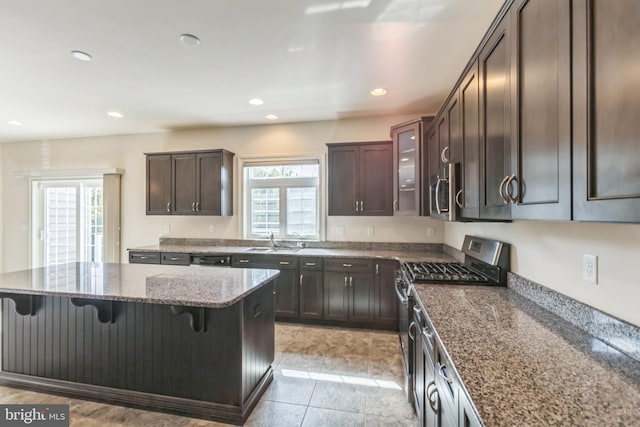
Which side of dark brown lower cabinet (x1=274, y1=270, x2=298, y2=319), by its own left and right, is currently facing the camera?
front

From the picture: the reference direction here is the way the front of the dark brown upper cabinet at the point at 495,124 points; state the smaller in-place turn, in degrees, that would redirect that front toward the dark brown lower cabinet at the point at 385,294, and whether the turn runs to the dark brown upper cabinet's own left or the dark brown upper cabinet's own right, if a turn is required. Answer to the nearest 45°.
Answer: approximately 45° to the dark brown upper cabinet's own right

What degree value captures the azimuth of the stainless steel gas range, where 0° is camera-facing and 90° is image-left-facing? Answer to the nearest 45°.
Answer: approximately 90°

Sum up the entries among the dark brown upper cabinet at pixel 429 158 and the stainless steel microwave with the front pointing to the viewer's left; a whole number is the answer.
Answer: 2

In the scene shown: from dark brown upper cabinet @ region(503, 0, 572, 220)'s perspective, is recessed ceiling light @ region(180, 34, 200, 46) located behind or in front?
in front

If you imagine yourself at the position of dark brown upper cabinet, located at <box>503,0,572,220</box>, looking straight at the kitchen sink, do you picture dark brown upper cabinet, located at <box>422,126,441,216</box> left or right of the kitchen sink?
right

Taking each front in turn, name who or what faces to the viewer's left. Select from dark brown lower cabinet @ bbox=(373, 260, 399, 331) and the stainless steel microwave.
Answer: the stainless steel microwave

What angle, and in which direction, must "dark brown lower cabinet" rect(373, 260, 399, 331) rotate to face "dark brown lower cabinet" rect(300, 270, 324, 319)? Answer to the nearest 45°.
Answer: approximately 90° to its right

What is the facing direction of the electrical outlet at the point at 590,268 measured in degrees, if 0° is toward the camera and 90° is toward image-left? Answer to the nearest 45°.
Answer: approximately 45°

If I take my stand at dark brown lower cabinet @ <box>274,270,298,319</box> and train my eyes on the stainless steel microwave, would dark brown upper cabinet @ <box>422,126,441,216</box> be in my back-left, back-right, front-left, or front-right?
front-left

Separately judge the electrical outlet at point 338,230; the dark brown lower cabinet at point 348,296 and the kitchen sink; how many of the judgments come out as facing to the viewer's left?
0

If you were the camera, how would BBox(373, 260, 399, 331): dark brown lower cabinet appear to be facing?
facing the viewer

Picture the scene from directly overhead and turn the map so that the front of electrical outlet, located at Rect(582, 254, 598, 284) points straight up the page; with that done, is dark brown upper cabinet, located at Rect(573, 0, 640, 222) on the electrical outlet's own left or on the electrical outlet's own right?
on the electrical outlet's own left

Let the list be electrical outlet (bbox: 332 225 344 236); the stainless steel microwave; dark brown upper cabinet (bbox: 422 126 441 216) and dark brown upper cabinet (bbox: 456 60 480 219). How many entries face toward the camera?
1
